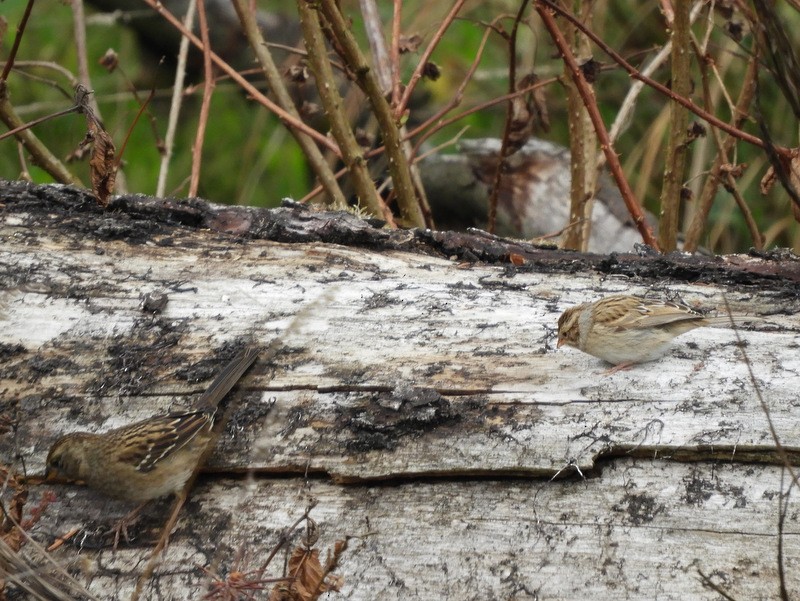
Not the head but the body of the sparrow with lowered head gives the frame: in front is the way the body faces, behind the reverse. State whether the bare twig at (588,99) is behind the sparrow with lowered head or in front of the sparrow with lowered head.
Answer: behind

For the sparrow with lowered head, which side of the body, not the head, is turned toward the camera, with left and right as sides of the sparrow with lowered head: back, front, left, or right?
left

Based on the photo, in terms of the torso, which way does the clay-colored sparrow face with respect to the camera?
to the viewer's left

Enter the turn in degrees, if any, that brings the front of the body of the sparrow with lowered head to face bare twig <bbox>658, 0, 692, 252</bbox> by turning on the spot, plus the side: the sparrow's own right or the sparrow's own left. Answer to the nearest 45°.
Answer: approximately 135° to the sparrow's own right

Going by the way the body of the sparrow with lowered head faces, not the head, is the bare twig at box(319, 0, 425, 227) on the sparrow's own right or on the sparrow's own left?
on the sparrow's own right

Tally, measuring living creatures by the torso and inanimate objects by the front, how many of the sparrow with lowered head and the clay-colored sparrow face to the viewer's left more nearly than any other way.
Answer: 2

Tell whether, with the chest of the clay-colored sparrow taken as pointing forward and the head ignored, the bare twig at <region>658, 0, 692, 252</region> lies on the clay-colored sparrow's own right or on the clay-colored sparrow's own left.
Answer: on the clay-colored sparrow's own right

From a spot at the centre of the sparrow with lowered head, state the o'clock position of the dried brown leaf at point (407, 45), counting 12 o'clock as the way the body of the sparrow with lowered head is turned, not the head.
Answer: The dried brown leaf is roughly at 4 o'clock from the sparrow with lowered head.

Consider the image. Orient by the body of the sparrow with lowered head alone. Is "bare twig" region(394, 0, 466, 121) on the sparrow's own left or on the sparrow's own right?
on the sparrow's own right
